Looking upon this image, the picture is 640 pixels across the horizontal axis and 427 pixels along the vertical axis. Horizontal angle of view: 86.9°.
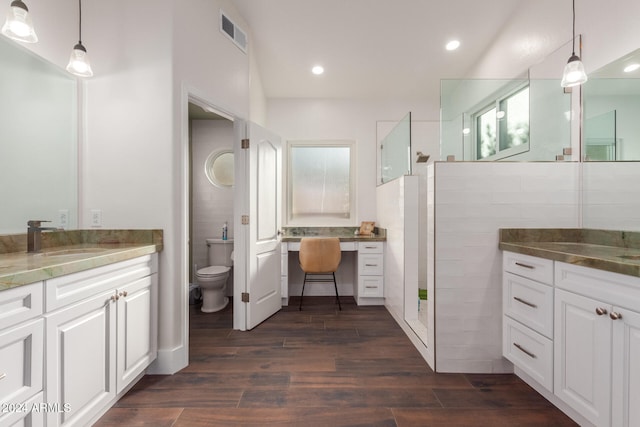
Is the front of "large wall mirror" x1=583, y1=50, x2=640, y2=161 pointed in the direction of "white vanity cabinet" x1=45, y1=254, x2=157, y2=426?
yes

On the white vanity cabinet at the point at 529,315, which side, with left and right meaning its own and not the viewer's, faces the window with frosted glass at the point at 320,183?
right

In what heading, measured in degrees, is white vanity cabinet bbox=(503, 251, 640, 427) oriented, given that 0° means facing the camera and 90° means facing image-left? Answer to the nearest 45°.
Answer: approximately 45°

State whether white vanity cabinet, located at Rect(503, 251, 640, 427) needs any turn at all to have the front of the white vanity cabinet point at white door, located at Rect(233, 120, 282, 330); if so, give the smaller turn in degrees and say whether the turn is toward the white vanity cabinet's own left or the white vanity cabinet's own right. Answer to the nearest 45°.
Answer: approximately 45° to the white vanity cabinet's own right

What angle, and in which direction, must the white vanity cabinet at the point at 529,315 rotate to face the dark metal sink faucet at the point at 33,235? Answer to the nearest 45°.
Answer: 0° — it already faces it

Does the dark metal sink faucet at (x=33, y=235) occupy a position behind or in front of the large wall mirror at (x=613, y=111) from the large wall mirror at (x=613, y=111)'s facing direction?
in front

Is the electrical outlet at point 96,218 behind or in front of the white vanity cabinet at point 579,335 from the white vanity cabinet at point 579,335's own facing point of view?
in front
